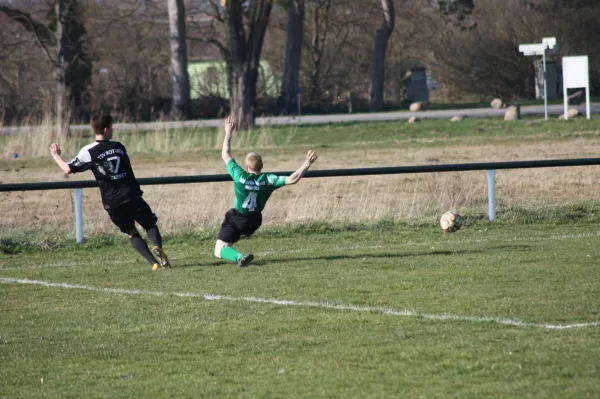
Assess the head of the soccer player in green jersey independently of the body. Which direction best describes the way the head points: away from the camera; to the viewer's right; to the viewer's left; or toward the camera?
away from the camera

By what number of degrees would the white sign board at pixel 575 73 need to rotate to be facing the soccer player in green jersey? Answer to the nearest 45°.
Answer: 0° — it already faces them

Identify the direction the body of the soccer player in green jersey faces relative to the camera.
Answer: away from the camera

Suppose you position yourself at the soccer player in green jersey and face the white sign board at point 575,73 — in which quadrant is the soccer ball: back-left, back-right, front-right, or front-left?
front-right

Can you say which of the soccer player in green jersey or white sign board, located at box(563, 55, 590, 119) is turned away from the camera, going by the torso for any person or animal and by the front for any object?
the soccer player in green jersey

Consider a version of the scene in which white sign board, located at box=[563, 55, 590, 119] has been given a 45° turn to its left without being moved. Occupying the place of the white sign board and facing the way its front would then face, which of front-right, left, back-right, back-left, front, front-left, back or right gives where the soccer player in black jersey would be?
front-right

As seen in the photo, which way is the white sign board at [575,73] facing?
toward the camera

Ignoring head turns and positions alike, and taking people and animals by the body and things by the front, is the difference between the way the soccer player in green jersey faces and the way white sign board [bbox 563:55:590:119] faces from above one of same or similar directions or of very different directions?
very different directions

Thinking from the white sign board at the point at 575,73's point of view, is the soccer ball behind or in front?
in front

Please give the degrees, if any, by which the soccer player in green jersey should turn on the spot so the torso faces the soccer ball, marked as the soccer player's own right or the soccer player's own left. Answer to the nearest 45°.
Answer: approximately 45° to the soccer player's own right

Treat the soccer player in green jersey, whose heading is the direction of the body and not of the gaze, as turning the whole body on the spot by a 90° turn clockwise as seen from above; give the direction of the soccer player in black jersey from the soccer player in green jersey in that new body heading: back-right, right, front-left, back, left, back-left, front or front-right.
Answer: back
